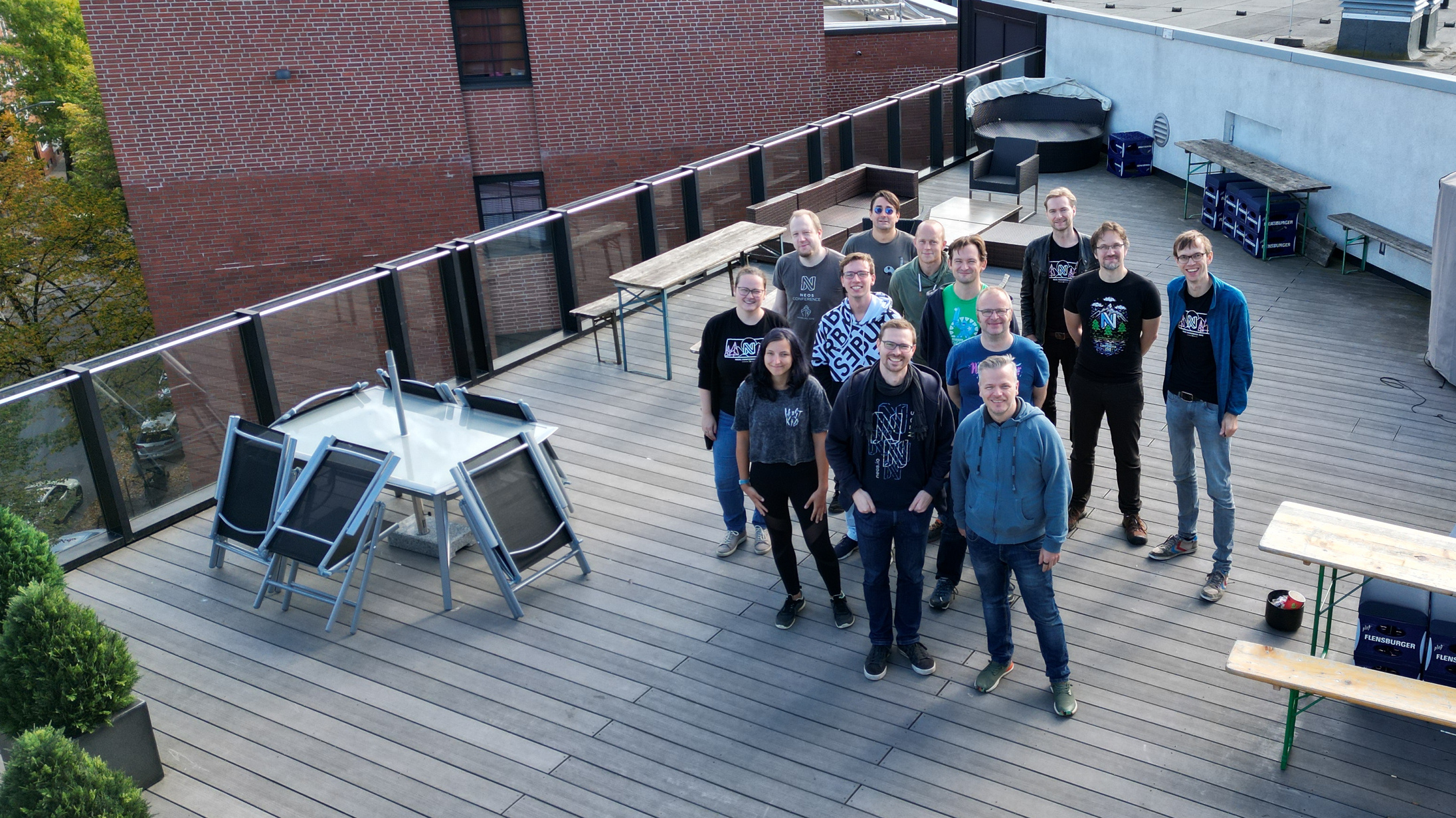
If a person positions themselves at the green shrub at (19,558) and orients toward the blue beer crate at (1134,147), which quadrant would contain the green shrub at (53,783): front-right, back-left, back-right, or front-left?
back-right

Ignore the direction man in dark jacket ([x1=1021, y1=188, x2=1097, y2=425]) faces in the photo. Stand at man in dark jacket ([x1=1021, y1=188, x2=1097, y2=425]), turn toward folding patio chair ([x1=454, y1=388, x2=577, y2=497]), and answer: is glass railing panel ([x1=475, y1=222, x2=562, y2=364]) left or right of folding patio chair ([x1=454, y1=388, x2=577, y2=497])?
right

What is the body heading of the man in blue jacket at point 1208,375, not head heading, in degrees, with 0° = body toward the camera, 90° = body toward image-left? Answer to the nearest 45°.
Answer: approximately 45°

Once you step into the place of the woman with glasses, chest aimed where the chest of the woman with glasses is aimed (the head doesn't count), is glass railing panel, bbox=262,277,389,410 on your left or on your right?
on your right

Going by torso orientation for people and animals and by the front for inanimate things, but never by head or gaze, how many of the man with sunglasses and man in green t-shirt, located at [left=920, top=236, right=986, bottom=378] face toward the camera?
2

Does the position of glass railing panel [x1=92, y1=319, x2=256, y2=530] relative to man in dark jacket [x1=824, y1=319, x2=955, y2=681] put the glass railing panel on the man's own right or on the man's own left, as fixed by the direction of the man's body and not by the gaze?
on the man's own right

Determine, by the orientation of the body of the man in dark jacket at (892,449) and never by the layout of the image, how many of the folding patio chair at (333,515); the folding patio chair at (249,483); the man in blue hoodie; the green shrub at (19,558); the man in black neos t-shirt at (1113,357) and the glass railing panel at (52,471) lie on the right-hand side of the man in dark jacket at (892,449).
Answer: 4

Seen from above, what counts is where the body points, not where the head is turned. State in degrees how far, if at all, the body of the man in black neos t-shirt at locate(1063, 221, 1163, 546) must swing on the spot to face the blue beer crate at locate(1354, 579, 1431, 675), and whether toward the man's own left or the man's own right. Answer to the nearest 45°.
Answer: approximately 45° to the man's own left

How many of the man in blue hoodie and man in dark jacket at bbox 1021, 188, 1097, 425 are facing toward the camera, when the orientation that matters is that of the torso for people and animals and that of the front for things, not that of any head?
2

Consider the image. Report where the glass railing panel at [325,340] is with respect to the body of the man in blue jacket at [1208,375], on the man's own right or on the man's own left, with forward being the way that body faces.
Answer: on the man's own right

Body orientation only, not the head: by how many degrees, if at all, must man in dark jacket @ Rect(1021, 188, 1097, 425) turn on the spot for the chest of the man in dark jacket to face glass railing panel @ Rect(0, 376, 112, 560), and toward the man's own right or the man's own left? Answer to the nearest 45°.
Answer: approximately 90° to the man's own right

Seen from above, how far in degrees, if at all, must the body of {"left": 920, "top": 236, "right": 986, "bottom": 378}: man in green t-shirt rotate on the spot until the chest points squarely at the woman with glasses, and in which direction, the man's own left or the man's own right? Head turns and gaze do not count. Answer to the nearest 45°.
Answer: approximately 90° to the man's own right
